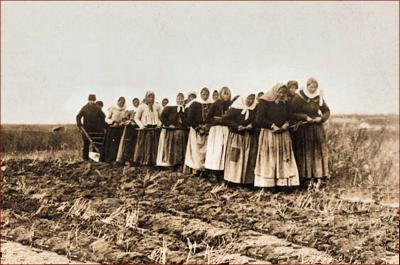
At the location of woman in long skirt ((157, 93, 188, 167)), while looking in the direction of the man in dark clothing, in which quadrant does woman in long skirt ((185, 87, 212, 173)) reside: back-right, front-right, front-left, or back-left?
back-left

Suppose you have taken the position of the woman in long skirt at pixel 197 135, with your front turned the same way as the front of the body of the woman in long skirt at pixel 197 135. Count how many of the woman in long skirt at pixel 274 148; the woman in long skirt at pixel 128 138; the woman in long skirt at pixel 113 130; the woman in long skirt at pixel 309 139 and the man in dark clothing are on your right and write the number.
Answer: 3

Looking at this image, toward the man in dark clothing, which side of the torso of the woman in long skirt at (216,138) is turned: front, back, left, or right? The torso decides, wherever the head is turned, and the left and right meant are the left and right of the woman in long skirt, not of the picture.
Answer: right

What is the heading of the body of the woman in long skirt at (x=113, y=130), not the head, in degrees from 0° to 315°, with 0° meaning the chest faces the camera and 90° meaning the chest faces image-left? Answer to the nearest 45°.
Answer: approximately 315°

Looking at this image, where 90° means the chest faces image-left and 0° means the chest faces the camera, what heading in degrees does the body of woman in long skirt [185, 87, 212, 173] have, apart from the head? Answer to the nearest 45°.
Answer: approximately 315°

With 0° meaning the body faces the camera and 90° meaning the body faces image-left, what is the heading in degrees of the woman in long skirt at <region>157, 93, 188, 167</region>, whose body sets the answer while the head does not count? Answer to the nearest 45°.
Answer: approximately 315°
